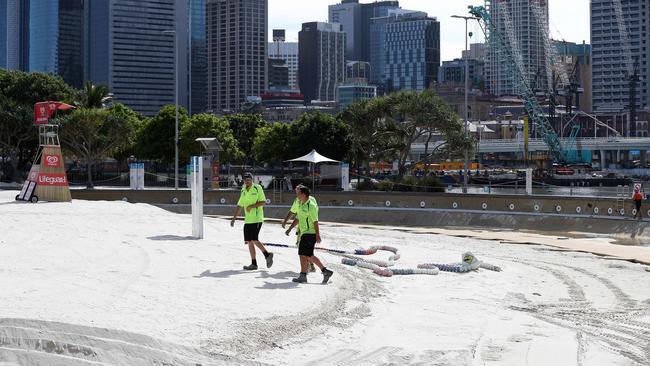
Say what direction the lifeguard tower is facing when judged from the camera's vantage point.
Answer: facing the viewer

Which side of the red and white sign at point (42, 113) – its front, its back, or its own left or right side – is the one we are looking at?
front

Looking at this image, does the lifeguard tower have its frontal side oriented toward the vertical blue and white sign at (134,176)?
no

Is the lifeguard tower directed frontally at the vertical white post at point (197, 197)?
no

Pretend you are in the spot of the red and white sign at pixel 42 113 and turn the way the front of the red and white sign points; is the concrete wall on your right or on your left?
on your left

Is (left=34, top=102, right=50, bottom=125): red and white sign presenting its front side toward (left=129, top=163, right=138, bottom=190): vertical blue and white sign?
no

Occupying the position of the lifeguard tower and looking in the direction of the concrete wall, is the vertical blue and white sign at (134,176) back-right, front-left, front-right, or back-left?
front-left
